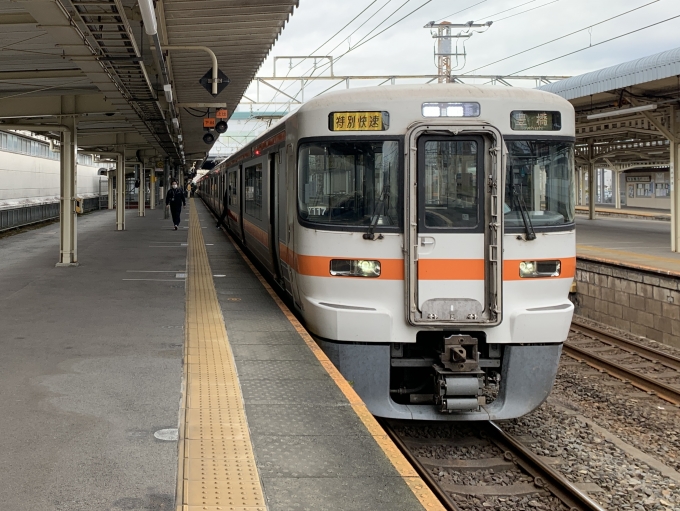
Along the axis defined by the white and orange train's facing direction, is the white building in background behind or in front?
behind

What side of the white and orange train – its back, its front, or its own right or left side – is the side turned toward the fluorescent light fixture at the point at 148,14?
right

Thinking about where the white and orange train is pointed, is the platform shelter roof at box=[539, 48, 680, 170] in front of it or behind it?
behind

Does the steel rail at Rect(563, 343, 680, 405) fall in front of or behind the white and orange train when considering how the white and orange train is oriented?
in front

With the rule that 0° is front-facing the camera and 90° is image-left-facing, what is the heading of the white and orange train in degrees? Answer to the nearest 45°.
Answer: approximately 0°
